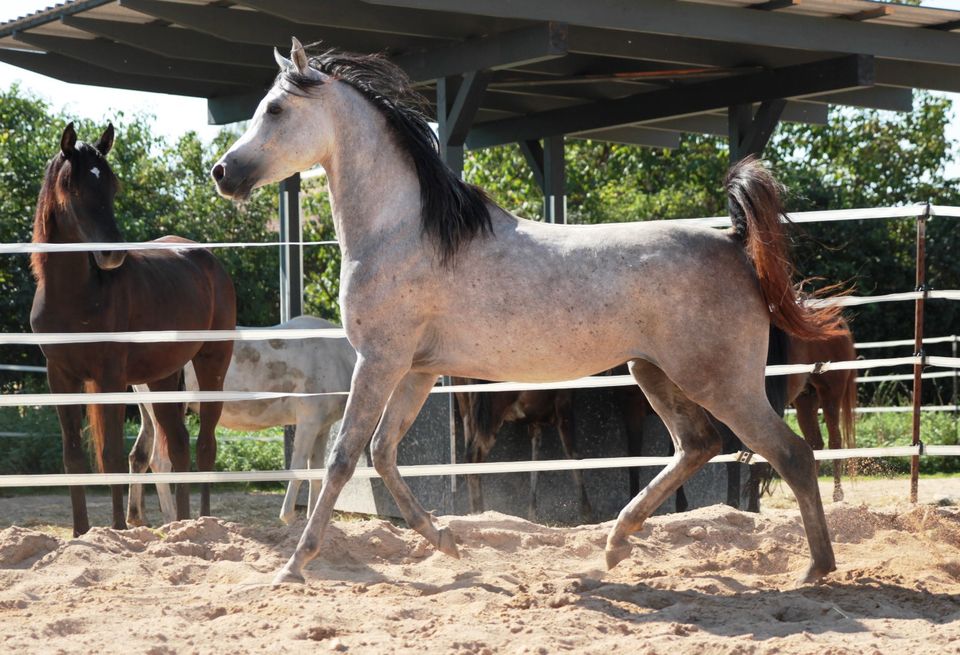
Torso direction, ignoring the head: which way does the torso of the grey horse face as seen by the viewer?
to the viewer's left

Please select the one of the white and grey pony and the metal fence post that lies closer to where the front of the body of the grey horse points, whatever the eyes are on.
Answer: the white and grey pony

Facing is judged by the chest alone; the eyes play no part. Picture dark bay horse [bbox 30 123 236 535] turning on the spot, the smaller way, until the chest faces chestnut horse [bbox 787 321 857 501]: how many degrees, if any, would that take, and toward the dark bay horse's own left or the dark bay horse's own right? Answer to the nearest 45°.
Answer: approximately 135° to the dark bay horse's own left

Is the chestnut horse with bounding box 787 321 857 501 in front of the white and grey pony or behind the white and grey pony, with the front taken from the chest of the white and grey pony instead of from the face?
behind

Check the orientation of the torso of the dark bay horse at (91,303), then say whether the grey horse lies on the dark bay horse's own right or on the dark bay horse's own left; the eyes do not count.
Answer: on the dark bay horse's own left

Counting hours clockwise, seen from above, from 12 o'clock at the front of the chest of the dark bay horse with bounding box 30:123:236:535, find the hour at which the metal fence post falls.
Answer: The metal fence post is roughly at 8 o'clock from the dark bay horse.

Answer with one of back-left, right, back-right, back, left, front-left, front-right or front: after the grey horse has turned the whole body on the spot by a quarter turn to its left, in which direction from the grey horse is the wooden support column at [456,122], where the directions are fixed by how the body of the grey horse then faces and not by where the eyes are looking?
back

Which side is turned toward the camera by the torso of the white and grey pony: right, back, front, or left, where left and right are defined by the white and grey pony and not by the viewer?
left

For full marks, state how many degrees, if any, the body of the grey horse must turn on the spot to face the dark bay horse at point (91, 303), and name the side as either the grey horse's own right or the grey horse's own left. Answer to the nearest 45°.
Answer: approximately 45° to the grey horse's own right

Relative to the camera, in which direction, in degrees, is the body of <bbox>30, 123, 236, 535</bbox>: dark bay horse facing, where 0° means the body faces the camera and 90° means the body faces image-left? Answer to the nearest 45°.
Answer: approximately 45°
